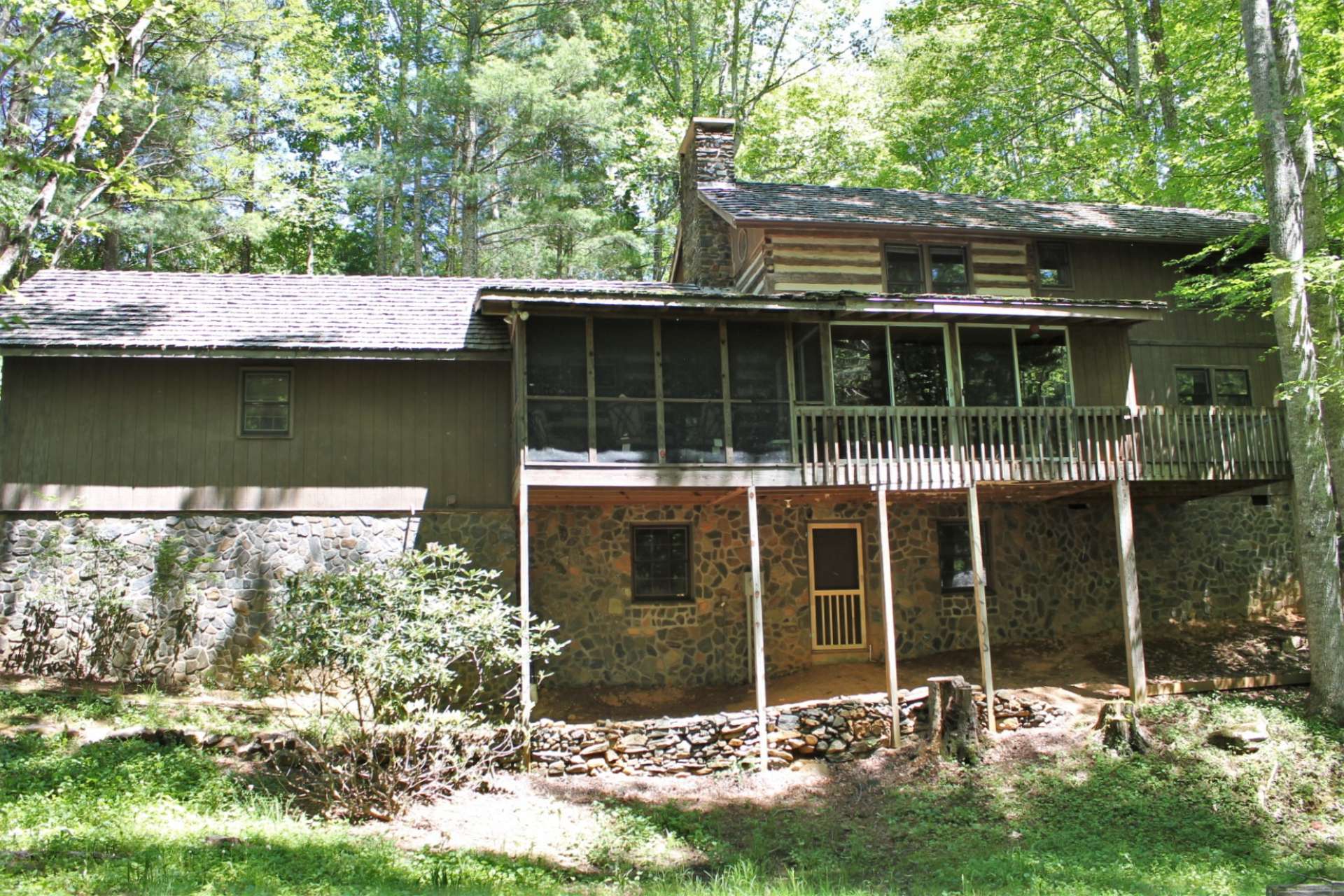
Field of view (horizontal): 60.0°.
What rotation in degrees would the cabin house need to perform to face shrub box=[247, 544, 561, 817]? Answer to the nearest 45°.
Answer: approximately 45° to its right

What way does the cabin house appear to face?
toward the camera

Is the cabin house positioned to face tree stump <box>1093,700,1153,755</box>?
no
